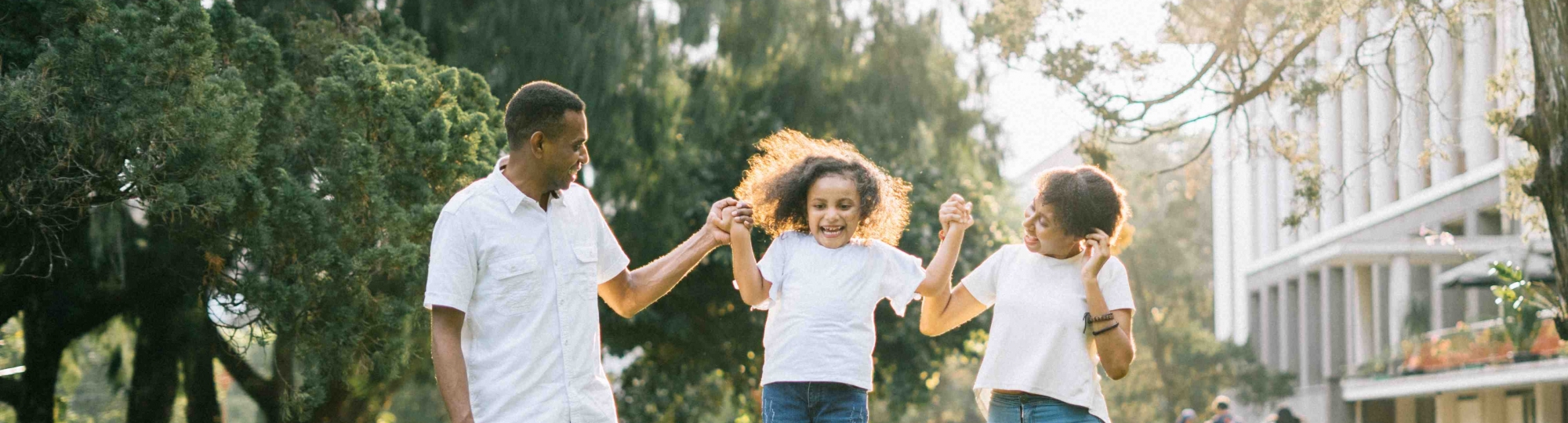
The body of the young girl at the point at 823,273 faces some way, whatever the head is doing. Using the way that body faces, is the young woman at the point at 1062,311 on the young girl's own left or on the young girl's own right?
on the young girl's own left

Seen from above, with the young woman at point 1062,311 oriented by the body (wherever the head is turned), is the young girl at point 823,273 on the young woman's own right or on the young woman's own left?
on the young woman's own right

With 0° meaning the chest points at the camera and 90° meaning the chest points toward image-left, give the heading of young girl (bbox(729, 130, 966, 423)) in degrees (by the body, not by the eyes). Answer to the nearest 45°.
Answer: approximately 0°

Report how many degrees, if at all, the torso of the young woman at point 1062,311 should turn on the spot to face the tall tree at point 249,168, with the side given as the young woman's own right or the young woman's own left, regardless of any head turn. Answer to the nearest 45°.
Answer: approximately 135° to the young woman's own right

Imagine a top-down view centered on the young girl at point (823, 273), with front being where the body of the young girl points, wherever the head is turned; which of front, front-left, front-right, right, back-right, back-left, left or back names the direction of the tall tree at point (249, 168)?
back-right

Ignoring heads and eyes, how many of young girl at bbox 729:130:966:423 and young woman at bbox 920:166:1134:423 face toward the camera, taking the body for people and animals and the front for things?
2
